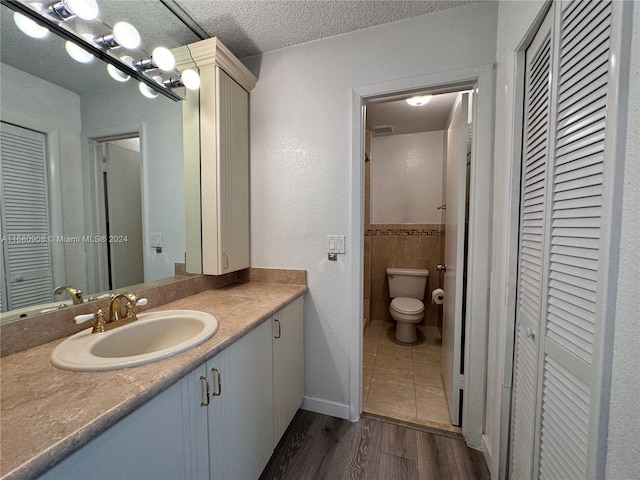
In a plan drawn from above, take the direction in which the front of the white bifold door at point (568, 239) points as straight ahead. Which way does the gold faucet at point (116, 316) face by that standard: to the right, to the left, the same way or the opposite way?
the opposite way

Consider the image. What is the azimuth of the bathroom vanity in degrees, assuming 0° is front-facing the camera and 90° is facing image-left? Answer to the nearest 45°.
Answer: approximately 315°

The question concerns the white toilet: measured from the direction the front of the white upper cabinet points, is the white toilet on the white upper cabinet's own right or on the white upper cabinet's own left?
on the white upper cabinet's own left

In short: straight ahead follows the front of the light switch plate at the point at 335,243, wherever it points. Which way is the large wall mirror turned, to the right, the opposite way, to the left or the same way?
to the left

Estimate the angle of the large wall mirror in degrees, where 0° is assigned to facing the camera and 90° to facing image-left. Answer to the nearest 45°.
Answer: approximately 315°

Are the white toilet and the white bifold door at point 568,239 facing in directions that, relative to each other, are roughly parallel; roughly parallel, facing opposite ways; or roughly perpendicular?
roughly perpendicular

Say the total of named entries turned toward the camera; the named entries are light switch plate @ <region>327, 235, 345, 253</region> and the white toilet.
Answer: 2

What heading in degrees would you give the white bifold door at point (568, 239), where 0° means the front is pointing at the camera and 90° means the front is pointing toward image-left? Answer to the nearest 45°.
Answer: approximately 45°

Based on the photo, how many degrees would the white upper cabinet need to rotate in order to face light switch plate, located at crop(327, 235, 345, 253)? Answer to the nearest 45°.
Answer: approximately 45° to its left

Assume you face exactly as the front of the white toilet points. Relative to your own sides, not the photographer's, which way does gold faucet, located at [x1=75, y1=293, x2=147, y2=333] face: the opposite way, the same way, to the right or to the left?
to the left

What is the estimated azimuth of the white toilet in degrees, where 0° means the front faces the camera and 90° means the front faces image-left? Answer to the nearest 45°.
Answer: approximately 0°
